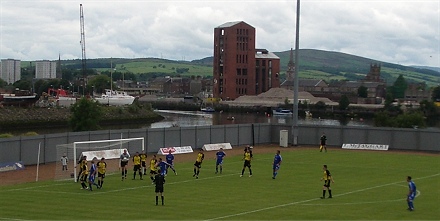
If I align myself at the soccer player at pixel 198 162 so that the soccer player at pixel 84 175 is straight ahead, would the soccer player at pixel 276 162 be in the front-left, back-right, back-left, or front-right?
back-left

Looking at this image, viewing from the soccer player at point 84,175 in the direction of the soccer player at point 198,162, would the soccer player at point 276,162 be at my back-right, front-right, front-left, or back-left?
front-right

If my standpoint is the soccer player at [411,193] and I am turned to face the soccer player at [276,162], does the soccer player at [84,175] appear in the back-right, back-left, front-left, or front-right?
front-left

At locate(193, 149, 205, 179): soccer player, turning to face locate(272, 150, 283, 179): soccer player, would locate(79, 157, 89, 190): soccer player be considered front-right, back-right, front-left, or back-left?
back-right

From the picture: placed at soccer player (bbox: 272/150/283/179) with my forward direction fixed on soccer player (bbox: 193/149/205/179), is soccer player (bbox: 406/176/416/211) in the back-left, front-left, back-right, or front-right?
back-left

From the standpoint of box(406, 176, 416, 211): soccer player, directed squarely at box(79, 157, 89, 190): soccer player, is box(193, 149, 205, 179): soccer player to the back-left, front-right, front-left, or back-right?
front-right

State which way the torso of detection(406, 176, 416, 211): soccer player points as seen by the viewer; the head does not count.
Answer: to the viewer's left

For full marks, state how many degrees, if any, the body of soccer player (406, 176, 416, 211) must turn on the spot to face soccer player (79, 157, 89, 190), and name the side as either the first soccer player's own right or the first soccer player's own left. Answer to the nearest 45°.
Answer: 0° — they already face them

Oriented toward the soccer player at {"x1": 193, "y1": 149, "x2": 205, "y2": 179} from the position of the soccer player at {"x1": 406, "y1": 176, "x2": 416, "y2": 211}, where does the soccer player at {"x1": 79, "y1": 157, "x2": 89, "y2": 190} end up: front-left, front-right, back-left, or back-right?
front-left

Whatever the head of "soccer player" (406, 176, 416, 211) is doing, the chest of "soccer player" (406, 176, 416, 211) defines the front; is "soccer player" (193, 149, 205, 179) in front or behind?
in front
